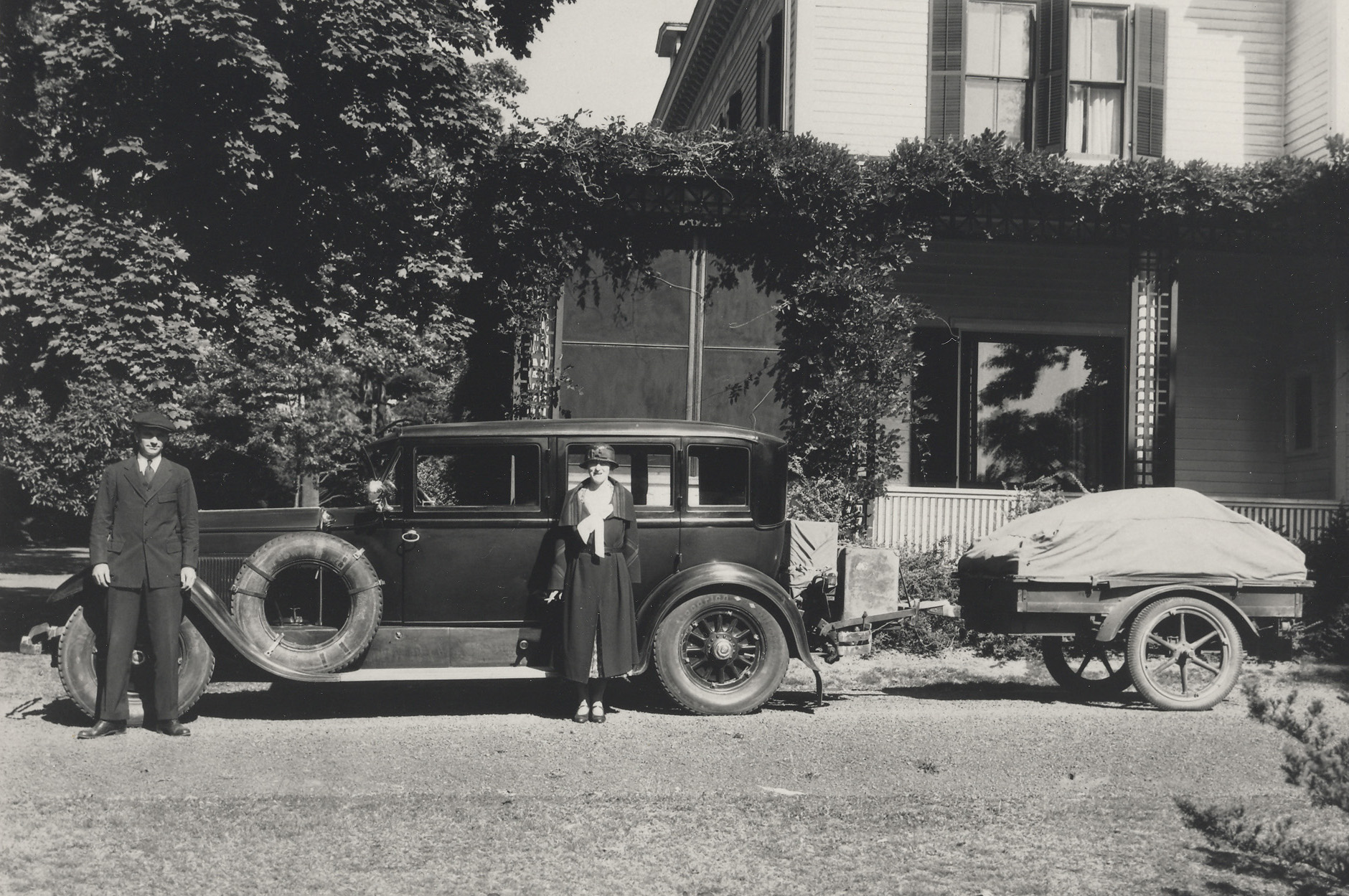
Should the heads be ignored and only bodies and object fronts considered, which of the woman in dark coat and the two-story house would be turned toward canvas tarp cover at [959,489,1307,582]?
the two-story house

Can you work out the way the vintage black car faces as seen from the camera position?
facing to the left of the viewer

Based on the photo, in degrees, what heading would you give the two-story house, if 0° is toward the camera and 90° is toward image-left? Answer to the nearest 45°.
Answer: approximately 0°

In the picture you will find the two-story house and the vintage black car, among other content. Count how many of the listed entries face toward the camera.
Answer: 1

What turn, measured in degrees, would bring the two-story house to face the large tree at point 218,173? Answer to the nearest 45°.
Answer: approximately 45° to its right

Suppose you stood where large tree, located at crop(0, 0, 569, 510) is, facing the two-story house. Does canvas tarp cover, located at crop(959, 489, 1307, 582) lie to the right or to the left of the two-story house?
right

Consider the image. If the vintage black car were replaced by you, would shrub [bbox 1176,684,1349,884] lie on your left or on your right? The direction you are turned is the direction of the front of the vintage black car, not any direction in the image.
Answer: on your left
